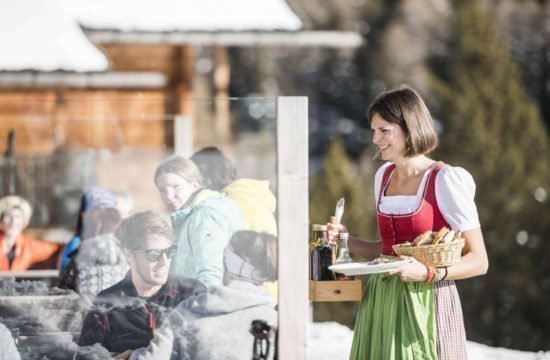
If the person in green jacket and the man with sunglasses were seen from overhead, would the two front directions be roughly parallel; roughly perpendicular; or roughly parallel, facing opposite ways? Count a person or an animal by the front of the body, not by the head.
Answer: roughly perpendicular

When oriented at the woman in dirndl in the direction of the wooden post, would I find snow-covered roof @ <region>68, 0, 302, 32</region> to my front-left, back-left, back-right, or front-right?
front-right

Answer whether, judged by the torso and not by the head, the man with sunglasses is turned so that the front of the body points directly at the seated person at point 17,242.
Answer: no

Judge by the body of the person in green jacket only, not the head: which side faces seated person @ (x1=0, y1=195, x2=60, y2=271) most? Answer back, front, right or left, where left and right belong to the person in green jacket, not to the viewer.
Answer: right

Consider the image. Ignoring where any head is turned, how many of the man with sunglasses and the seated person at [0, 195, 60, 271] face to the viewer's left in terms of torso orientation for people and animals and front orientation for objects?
0

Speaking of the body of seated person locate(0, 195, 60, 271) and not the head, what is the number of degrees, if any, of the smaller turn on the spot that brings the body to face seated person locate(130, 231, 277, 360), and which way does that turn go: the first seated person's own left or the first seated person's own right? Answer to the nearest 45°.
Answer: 0° — they already face them

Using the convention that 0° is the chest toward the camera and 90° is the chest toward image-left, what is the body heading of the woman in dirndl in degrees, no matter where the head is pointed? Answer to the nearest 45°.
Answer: approximately 45°

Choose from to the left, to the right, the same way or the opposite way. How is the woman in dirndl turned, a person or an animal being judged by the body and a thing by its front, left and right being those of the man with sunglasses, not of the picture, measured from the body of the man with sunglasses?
to the right

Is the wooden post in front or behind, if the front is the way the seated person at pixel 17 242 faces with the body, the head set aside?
in front

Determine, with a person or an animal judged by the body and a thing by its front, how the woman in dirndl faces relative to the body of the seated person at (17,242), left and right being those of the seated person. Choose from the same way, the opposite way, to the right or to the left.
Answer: to the right

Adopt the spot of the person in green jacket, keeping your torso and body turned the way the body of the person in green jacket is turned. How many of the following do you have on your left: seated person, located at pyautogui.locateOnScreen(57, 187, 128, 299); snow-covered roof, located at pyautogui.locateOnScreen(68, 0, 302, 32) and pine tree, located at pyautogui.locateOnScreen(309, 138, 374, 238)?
0

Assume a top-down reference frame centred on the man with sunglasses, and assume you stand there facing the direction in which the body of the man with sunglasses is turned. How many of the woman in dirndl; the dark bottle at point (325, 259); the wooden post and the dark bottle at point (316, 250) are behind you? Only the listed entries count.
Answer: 0

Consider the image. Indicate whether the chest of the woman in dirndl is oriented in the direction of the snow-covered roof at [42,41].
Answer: no

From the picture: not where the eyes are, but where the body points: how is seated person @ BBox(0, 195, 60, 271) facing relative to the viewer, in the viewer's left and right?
facing the viewer

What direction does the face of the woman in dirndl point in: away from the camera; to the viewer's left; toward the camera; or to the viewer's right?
to the viewer's left

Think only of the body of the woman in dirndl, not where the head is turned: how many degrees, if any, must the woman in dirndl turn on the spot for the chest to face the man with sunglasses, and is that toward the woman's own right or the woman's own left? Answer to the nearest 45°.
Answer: approximately 45° to the woman's own right

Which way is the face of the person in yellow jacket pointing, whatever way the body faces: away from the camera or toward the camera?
away from the camera

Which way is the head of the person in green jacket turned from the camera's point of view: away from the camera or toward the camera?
toward the camera
